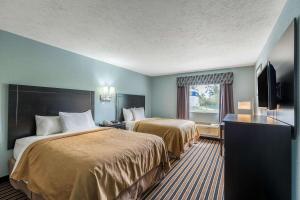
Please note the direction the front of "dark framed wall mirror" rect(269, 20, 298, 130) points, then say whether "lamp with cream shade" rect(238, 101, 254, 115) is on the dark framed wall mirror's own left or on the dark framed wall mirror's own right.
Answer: on the dark framed wall mirror's own right

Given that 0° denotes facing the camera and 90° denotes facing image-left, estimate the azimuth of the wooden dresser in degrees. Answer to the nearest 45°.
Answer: approximately 90°

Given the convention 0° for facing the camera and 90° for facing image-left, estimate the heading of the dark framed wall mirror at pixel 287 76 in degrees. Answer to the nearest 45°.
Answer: approximately 90°

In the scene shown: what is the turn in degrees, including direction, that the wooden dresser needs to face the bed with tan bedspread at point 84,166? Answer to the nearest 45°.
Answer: approximately 45° to its left

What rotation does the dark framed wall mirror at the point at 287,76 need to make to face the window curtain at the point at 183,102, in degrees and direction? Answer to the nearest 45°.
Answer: approximately 45° to its right

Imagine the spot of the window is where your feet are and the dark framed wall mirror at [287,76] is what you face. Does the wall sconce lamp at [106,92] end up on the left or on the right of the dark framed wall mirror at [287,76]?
right

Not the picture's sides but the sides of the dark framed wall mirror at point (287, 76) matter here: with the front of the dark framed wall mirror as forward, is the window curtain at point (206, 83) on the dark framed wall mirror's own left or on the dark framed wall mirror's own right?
on the dark framed wall mirror's own right

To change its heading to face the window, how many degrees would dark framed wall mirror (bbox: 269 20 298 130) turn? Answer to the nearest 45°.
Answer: approximately 45° to its right

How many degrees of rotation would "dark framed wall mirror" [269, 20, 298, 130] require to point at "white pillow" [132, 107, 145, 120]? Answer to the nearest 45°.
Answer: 0° — it already faces it
